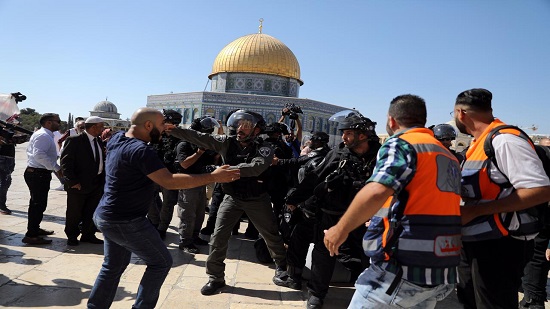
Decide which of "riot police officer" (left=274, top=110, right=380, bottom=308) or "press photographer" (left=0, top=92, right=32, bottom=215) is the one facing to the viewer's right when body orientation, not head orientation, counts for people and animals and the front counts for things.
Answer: the press photographer

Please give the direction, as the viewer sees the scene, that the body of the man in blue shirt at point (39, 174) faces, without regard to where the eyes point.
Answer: to the viewer's right

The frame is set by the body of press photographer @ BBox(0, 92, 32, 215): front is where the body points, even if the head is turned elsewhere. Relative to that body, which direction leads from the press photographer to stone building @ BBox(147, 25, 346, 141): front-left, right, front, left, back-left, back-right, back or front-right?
front-left

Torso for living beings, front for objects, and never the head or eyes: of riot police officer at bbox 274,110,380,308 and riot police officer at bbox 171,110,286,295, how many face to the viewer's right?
0

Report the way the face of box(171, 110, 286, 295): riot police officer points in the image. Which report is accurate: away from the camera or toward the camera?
toward the camera

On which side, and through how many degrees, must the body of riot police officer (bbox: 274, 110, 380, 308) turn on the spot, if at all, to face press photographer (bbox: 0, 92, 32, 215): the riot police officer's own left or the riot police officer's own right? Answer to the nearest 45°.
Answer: approximately 45° to the riot police officer's own right

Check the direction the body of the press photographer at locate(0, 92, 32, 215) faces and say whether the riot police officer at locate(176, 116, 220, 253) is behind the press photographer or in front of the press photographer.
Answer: in front

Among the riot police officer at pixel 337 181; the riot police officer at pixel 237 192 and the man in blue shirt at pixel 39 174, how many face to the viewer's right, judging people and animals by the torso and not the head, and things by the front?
1

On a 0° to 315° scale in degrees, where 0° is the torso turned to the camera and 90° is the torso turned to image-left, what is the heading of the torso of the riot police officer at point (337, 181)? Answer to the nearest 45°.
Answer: approximately 45°

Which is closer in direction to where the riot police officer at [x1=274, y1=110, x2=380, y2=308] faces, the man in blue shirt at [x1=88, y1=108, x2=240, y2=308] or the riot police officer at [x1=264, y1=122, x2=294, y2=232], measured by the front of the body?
the man in blue shirt

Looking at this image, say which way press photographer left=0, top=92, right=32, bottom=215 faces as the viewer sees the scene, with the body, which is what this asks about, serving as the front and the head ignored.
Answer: to the viewer's right

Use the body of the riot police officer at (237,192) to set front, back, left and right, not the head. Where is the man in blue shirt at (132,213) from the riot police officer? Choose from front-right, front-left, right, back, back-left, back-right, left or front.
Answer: front
